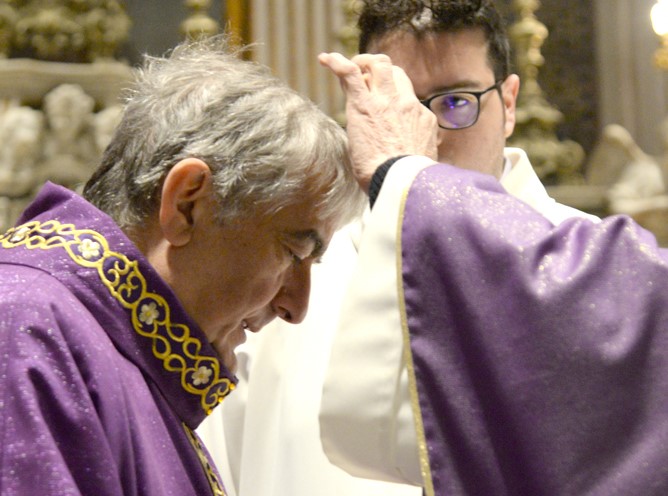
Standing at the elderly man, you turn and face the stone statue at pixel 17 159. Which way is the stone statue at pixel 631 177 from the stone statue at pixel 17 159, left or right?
right

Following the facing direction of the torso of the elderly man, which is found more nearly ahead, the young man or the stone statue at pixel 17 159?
the young man

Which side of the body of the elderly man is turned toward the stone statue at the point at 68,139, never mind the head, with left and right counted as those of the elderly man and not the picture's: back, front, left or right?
left

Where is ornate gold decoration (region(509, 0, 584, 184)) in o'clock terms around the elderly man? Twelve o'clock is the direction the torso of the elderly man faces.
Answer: The ornate gold decoration is roughly at 10 o'clock from the elderly man.

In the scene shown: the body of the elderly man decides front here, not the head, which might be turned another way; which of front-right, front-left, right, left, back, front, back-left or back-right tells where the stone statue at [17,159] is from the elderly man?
left

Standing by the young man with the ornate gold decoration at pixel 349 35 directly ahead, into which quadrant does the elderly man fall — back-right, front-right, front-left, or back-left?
back-left

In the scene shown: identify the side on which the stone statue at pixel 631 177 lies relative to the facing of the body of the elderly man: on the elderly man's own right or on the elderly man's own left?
on the elderly man's own left

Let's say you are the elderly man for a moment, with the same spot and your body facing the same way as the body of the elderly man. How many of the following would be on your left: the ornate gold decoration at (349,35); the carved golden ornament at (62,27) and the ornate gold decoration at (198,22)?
3

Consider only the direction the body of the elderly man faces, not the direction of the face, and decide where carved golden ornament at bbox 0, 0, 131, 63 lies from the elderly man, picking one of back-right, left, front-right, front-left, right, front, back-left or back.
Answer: left

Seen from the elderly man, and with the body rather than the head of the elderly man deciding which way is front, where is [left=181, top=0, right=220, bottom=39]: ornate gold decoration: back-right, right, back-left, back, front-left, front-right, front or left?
left

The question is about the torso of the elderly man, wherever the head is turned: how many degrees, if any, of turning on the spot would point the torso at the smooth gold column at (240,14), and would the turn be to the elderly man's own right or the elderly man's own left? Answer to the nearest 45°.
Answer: approximately 90° to the elderly man's own left

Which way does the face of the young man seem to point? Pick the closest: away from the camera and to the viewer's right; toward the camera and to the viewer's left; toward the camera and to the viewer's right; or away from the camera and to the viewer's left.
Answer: toward the camera and to the viewer's left

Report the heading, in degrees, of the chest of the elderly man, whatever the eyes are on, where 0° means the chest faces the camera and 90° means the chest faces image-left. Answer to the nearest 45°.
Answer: approximately 270°

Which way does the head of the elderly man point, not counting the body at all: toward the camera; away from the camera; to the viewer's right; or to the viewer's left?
to the viewer's right
